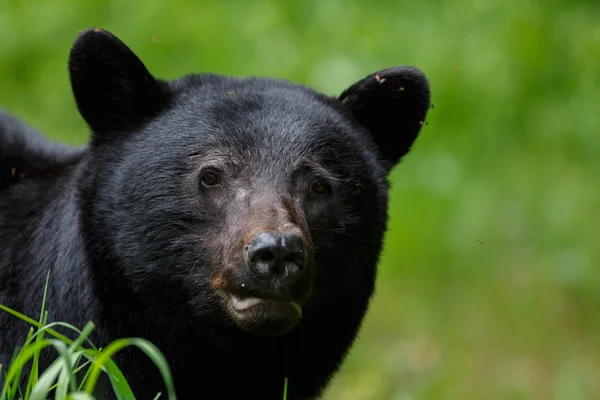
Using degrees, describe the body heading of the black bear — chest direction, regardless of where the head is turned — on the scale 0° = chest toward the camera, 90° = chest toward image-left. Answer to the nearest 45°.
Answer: approximately 315°
